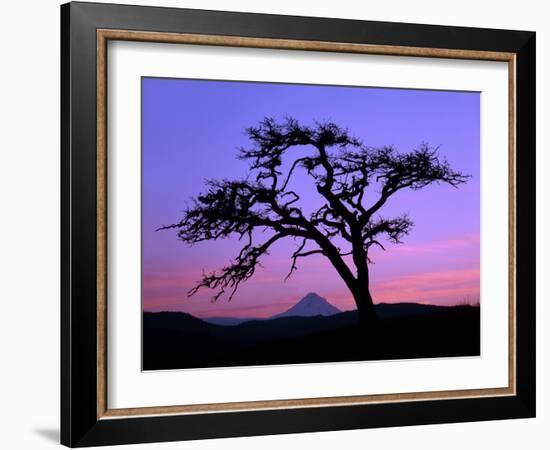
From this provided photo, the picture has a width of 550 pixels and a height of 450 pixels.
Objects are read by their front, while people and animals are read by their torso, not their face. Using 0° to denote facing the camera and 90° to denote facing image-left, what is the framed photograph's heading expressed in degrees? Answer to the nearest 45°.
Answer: approximately 315°
